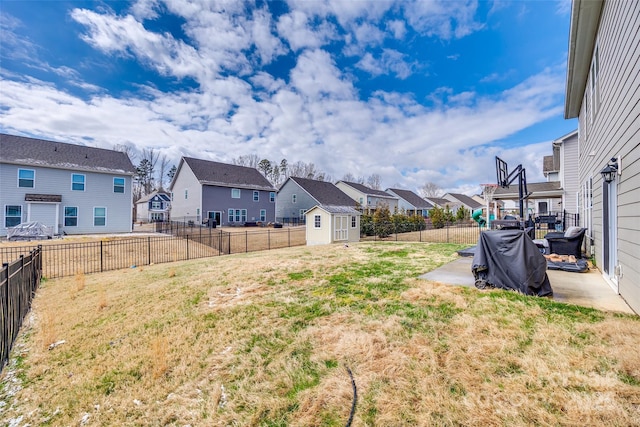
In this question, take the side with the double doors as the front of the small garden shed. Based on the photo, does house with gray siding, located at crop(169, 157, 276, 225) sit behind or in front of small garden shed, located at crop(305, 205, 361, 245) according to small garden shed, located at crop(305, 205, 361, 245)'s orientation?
behind
